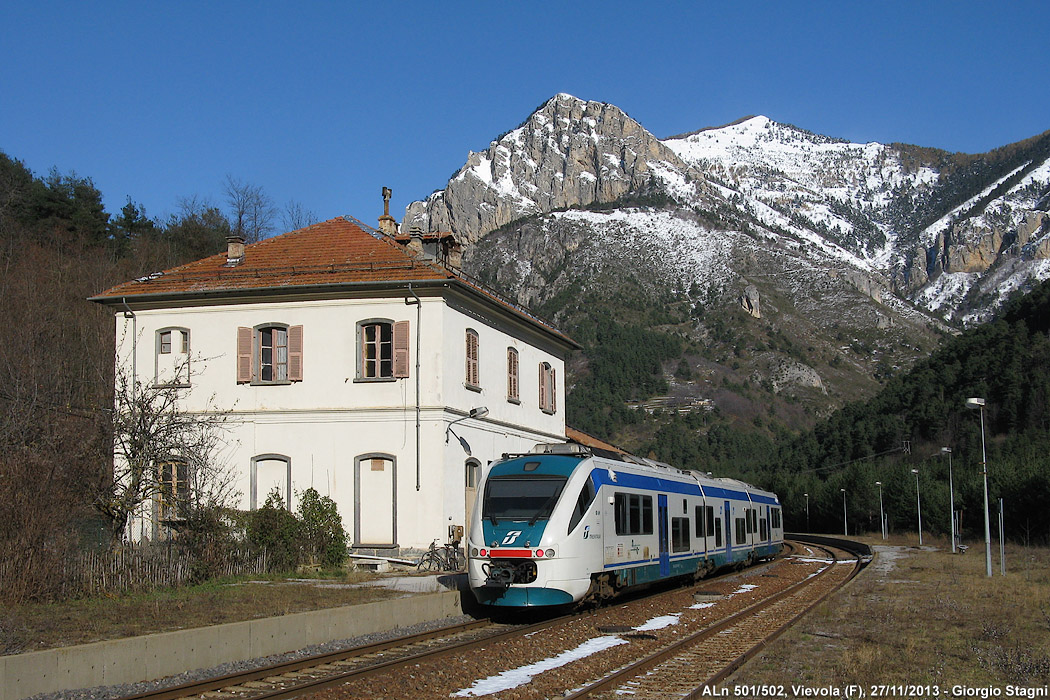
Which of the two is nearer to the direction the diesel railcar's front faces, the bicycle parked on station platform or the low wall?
the low wall

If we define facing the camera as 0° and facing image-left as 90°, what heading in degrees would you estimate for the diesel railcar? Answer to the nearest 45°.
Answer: approximately 45°

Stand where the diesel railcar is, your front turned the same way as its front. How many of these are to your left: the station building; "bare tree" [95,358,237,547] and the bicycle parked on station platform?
0

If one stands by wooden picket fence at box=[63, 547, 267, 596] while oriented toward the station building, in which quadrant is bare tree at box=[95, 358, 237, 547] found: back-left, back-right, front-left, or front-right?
front-left

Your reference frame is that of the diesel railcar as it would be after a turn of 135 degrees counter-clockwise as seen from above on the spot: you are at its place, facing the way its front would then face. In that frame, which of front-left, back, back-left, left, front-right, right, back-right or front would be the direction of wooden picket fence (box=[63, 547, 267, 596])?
back

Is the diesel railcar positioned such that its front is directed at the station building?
no

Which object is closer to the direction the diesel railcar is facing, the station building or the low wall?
the low wall

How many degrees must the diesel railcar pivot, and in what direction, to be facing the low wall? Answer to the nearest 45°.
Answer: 0° — it already faces it

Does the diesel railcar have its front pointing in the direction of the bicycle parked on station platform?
no

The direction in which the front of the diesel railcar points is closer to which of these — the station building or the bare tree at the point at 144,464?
the bare tree
